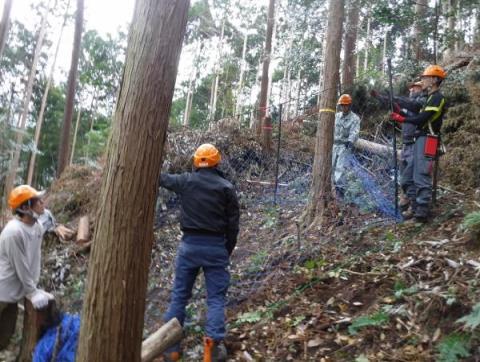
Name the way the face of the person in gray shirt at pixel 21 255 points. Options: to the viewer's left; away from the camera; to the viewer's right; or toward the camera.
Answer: to the viewer's right

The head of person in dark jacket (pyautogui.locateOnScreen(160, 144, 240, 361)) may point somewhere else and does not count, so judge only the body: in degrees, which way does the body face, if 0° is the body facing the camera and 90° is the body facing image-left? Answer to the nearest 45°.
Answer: approximately 180°

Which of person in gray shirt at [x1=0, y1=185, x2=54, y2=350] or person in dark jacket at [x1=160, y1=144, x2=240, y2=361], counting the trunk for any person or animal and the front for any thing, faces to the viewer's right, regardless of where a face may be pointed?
the person in gray shirt

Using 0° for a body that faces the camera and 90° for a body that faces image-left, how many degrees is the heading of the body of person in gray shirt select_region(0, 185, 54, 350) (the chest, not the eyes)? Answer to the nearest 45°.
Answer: approximately 270°

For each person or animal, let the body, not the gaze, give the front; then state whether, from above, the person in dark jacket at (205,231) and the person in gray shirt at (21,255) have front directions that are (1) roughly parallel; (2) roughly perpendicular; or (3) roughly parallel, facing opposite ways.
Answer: roughly perpendicular

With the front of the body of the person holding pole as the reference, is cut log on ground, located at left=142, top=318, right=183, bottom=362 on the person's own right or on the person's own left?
on the person's own left

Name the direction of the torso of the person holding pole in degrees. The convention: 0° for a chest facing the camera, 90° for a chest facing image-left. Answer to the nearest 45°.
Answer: approximately 90°

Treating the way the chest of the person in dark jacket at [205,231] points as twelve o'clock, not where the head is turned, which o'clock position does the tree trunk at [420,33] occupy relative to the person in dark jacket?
The tree trunk is roughly at 1 o'clock from the person in dark jacket.
